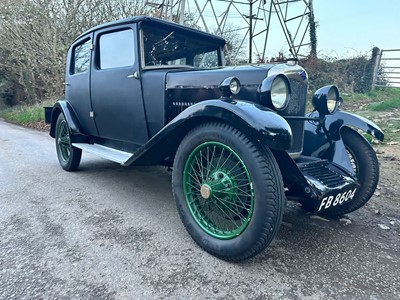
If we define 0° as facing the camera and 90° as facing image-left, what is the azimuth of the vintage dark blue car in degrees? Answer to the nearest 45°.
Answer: approximately 315°

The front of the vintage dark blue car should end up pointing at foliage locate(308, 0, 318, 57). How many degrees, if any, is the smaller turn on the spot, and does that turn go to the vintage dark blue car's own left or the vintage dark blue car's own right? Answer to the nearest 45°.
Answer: approximately 135° to the vintage dark blue car's own left
